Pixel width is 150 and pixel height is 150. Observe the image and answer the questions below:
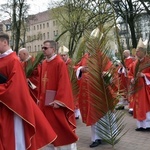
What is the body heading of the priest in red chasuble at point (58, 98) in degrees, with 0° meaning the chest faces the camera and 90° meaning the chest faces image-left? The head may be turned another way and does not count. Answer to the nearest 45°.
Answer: approximately 45°

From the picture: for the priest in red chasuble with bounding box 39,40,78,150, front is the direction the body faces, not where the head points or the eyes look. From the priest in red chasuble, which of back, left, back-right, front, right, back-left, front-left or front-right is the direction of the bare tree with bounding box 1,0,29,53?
back-right
